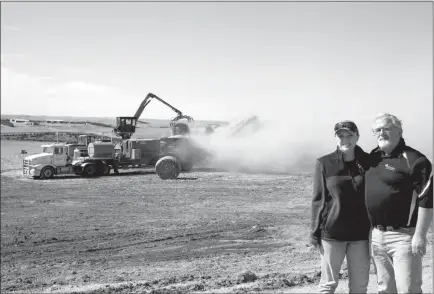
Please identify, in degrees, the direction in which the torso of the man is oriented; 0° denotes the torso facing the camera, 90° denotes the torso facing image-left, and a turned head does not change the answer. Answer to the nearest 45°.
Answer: approximately 45°
